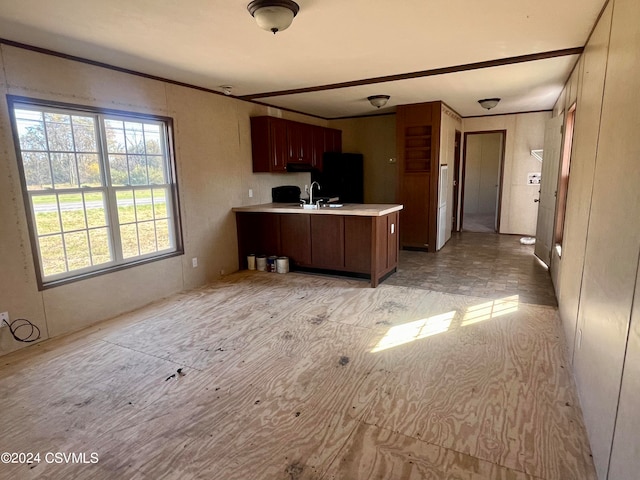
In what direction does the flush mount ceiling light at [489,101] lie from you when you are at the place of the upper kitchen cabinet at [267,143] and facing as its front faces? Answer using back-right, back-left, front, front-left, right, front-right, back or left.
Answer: front-left

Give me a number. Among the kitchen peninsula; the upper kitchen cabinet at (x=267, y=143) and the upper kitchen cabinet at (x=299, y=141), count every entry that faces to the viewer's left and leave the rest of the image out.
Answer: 0

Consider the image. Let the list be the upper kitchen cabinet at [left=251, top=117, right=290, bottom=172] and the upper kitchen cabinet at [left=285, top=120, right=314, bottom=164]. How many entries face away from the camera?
0

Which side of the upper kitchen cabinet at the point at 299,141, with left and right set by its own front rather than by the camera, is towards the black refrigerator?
left

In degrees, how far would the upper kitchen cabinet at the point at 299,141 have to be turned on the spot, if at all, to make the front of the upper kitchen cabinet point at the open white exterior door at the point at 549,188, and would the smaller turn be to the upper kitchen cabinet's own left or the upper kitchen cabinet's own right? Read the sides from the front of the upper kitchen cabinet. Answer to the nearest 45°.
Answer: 0° — it already faces it

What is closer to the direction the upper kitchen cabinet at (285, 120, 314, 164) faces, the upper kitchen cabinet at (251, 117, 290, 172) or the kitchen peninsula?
the kitchen peninsula

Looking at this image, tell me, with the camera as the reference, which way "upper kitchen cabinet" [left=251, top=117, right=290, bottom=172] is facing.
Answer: facing the viewer and to the right of the viewer

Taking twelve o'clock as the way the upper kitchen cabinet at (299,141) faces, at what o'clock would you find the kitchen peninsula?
The kitchen peninsula is roughly at 1 o'clock from the upper kitchen cabinet.

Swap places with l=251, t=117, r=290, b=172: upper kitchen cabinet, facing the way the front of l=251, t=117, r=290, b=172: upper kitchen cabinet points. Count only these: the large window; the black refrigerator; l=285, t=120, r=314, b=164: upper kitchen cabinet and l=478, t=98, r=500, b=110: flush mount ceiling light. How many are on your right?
1

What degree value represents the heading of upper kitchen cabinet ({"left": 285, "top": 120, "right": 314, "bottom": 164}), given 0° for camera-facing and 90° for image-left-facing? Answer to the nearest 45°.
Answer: approximately 315°
